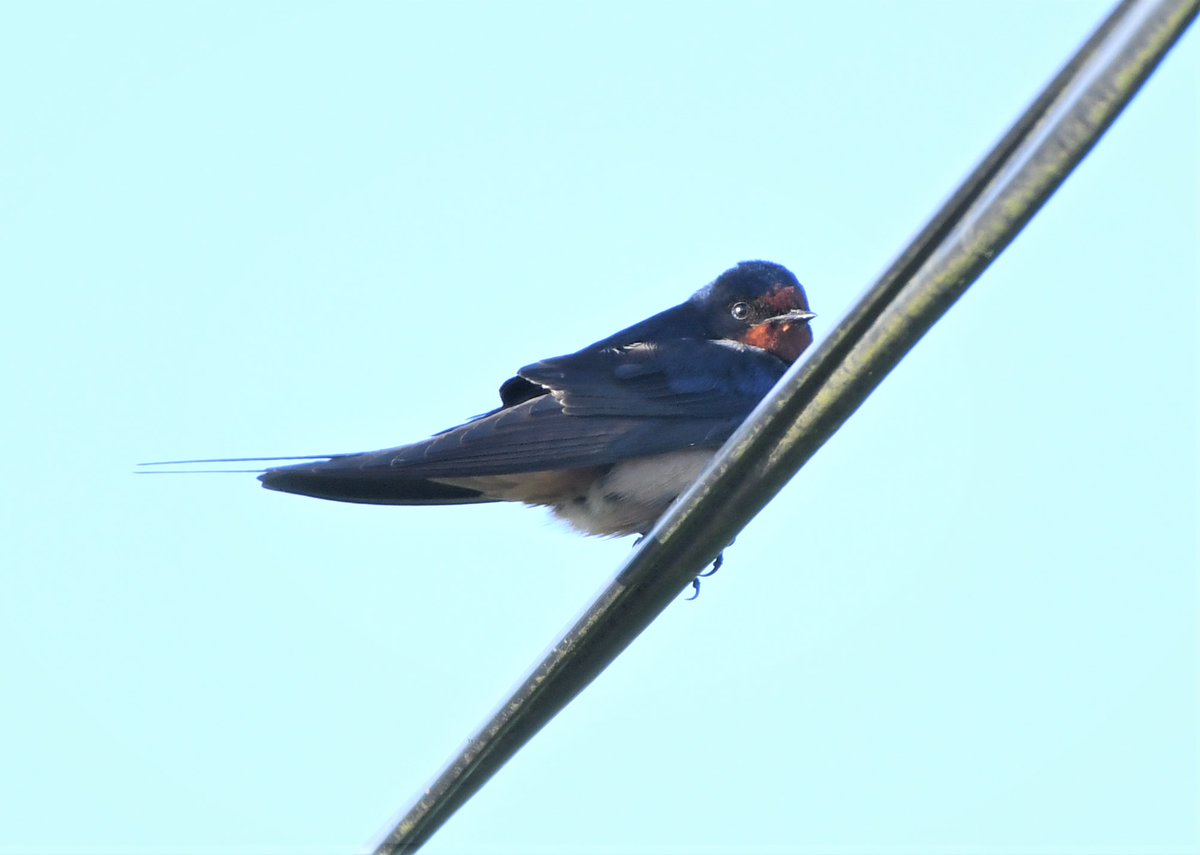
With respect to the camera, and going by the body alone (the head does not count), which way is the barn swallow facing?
to the viewer's right
